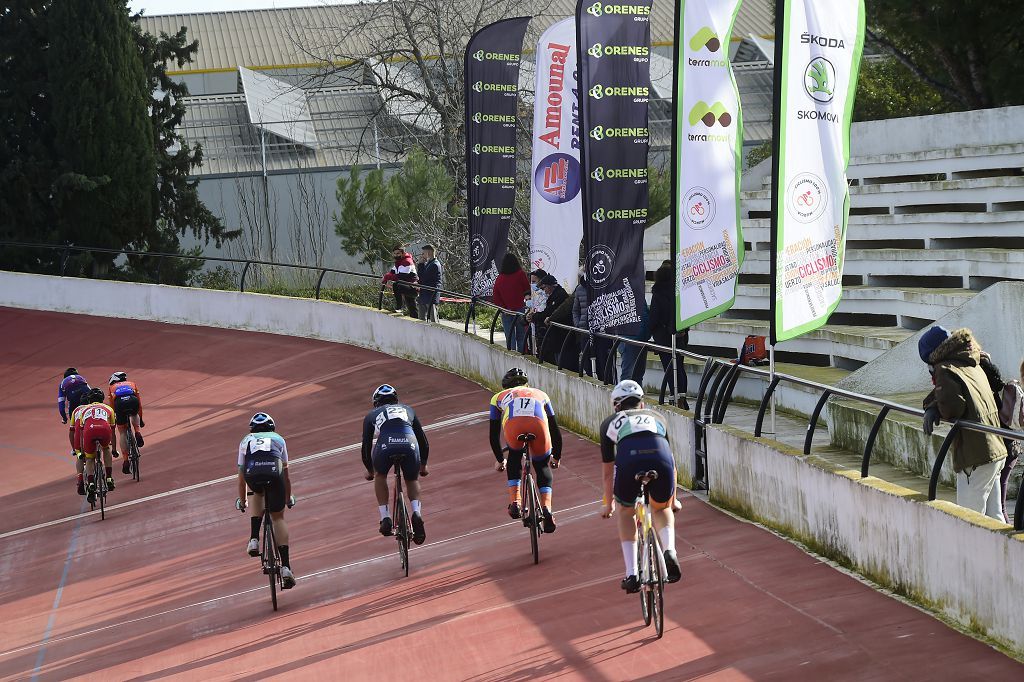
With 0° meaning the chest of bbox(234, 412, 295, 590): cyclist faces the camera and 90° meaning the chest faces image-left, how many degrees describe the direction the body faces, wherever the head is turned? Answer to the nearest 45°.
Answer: approximately 180°

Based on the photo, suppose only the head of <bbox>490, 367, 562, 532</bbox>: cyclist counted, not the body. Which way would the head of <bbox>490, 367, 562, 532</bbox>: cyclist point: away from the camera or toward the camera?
away from the camera

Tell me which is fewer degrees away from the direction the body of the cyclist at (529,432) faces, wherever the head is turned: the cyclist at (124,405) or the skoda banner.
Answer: the cyclist

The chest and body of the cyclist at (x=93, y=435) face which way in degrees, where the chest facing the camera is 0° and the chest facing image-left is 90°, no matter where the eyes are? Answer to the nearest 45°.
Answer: approximately 180°

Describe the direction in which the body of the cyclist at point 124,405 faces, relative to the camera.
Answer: away from the camera

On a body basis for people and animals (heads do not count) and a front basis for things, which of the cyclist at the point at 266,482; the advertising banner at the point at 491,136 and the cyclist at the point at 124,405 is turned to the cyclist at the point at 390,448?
the advertising banner

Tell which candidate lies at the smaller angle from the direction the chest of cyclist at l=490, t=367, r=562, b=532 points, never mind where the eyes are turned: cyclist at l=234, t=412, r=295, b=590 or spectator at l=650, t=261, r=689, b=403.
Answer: the spectator

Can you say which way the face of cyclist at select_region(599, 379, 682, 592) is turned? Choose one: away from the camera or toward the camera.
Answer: away from the camera

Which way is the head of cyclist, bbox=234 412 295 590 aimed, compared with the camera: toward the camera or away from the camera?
away from the camera

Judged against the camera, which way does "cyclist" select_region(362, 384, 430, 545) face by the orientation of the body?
away from the camera

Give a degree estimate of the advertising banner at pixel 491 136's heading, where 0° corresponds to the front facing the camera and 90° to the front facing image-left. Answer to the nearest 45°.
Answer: approximately 0°
